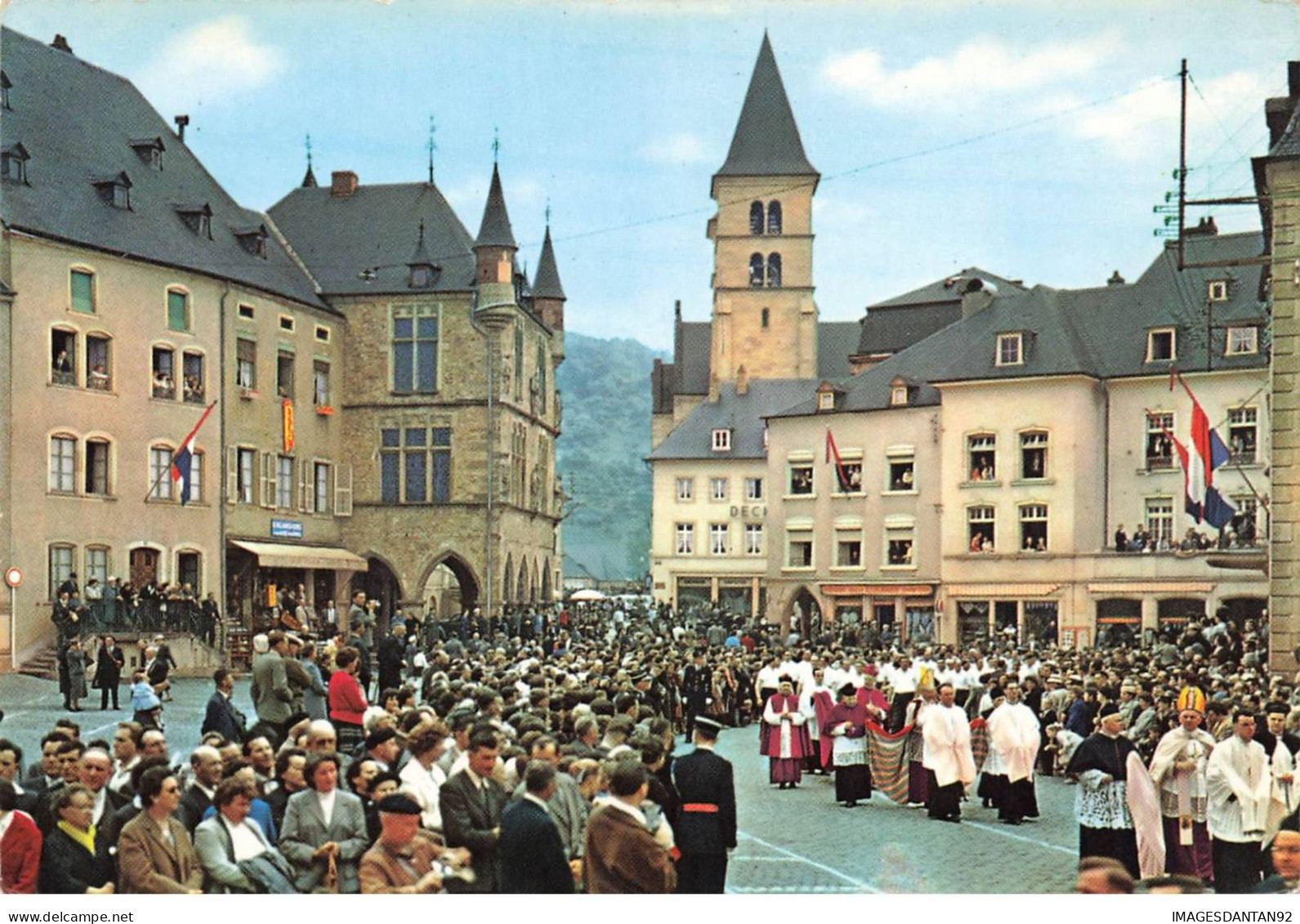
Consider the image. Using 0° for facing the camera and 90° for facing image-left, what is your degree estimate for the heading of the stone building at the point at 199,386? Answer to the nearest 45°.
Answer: approximately 315°

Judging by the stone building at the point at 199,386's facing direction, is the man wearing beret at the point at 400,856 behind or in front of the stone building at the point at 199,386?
in front

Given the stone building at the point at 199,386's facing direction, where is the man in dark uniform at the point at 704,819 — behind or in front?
in front

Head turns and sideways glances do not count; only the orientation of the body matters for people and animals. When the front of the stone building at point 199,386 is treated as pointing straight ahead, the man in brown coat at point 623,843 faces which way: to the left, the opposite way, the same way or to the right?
to the left

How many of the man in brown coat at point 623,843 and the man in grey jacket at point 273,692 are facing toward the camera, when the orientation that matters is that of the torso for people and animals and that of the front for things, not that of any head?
0

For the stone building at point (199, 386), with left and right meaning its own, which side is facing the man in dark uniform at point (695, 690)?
front

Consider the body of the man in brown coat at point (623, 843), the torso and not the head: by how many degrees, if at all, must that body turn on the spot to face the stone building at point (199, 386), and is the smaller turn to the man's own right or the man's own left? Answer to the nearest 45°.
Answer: approximately 45° to the man's own left

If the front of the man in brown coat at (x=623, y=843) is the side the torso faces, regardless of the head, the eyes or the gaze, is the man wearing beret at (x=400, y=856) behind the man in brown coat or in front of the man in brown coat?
behind

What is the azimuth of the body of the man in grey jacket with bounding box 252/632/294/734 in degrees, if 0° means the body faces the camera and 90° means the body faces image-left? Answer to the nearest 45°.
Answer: approximately 225°
